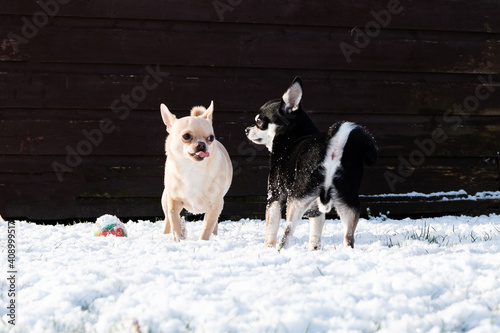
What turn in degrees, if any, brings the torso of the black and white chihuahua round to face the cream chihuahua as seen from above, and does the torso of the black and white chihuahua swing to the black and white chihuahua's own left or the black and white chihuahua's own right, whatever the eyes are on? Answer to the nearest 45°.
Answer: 0° — it already faces it

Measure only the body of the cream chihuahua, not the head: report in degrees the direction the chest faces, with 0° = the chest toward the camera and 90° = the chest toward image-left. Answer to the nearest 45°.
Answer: approximately 0°

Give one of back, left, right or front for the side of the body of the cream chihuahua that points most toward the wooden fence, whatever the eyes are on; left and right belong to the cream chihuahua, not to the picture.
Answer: back

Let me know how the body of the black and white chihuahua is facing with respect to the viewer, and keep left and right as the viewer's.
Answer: facing away from the viewer and to the left of the viewer

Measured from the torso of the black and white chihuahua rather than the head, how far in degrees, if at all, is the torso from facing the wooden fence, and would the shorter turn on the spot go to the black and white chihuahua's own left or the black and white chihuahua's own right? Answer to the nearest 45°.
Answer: approximately 45° to the black and white chihuahua's own right

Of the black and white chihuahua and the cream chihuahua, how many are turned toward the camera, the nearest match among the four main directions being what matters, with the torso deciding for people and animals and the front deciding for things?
1

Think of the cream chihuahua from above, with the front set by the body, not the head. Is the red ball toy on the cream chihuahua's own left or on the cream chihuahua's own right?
on the cream chihuahua's own right
